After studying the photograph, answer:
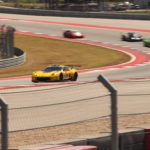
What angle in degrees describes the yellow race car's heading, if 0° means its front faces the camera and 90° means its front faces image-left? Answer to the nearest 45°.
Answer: approximately 45°

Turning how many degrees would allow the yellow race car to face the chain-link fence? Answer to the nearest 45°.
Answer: approximately 45° to its left
